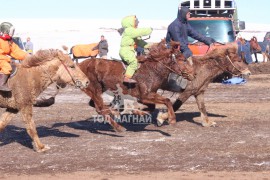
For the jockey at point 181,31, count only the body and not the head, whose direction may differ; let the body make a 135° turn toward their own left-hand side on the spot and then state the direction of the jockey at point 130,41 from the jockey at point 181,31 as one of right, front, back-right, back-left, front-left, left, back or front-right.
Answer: left

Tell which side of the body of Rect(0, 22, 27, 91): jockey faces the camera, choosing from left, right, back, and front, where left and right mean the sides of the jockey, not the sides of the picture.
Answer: right

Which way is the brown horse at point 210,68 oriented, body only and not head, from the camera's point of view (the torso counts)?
to the viewer's right

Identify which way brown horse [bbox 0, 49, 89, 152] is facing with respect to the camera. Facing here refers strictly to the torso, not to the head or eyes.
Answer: to the viewer's right

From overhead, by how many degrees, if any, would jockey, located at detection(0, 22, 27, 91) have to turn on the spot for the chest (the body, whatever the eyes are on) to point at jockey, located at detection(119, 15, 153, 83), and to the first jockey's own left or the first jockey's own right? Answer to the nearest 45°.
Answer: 0° — they already face them

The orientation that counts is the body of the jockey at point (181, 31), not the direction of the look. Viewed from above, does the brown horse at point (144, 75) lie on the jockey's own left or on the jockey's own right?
on the jockey's own right

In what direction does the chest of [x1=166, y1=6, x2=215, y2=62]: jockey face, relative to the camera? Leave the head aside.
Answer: to the viewer's right

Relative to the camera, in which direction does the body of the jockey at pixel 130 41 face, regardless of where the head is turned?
to the viewer's right

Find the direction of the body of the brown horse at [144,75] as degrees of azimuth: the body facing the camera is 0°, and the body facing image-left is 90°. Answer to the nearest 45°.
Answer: approximately 270°
